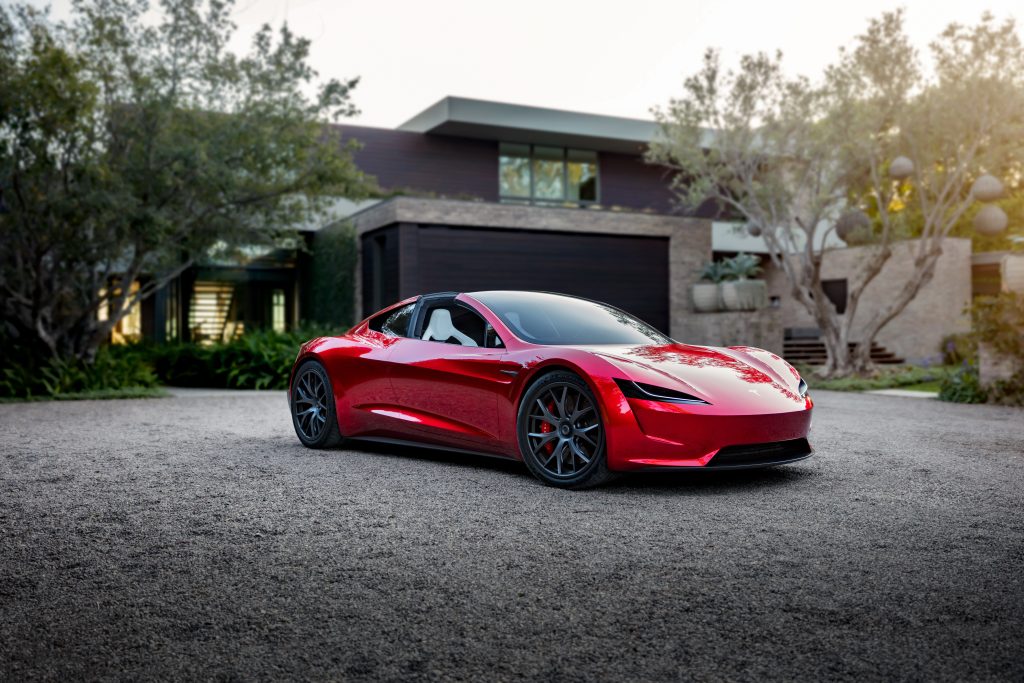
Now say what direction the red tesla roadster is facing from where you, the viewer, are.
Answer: facing the viewer and to the right of the viewer

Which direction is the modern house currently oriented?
toward the camera

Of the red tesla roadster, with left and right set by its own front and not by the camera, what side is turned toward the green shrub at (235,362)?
back

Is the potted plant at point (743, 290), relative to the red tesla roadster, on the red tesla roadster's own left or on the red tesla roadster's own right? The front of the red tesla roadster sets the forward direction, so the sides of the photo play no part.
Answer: on the red tesla roadster's own left

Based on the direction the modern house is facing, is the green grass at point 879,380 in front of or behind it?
in front

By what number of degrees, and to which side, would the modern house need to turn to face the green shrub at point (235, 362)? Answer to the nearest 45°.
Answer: approximately 45° to its right

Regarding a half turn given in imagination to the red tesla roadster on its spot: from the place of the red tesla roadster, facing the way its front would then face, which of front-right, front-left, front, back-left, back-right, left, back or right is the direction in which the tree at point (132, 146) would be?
front

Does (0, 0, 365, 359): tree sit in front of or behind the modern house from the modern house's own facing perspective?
in front

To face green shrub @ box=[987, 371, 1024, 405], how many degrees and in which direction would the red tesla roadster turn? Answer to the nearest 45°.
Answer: approximately 90° to its left

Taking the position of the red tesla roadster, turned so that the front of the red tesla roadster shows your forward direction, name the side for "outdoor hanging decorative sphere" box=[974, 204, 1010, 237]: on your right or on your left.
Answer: on your left

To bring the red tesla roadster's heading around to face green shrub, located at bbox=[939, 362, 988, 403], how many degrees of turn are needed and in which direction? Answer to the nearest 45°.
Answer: approximately 90° to its left

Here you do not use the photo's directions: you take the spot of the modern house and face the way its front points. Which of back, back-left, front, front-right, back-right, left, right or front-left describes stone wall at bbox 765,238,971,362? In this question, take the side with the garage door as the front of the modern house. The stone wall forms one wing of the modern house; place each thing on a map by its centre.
left

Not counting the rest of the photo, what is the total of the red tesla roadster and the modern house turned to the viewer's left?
0

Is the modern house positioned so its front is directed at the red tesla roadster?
yes
